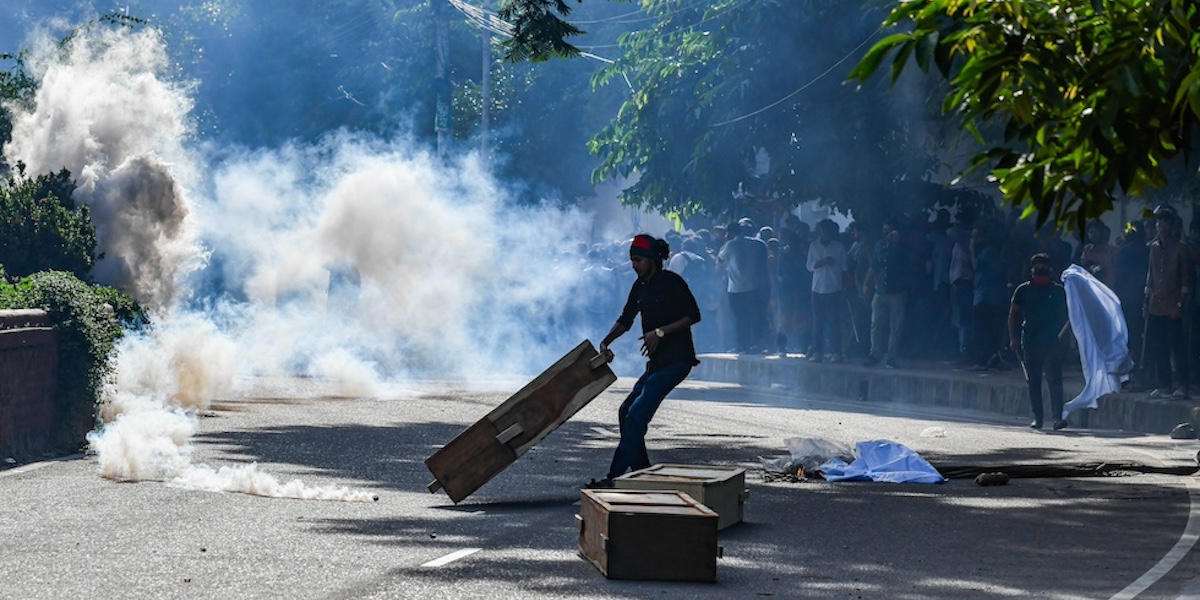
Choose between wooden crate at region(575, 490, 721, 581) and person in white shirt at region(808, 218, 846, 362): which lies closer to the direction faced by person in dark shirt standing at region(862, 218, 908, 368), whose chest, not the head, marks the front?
the wooden crate

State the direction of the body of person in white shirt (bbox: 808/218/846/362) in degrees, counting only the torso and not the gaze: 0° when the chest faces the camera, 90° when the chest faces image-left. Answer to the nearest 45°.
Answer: approximately 0°

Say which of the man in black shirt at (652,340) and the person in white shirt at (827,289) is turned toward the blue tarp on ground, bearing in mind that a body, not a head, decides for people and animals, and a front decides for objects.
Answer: the person in white shirt

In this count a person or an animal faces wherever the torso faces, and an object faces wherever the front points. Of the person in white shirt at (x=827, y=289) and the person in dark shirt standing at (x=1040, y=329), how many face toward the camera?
2

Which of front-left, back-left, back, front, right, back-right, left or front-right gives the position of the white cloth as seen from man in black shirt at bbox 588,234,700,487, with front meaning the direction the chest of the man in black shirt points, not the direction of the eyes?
back

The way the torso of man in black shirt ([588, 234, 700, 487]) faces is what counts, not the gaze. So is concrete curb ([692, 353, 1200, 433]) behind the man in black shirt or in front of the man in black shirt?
behind

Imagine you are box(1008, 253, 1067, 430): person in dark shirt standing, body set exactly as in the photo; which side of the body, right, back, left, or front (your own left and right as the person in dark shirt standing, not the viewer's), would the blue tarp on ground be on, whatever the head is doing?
front

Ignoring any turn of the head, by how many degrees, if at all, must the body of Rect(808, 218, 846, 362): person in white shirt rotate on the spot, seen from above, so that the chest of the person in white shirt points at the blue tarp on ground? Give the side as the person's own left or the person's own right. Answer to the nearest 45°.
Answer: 0° — they already face it
